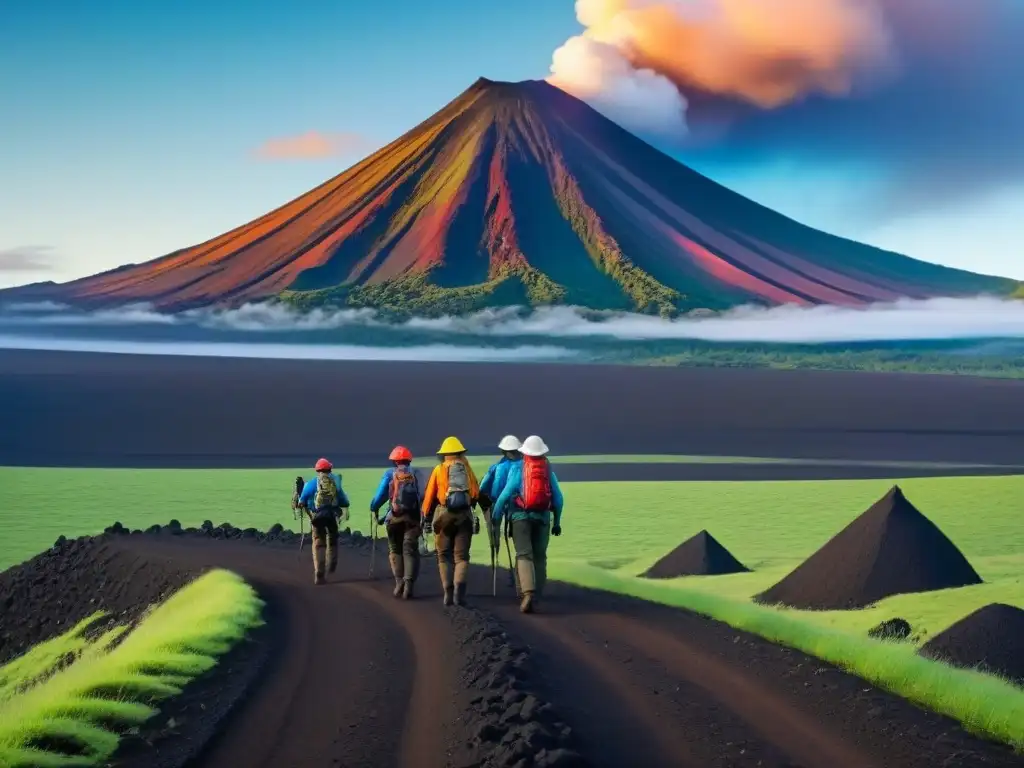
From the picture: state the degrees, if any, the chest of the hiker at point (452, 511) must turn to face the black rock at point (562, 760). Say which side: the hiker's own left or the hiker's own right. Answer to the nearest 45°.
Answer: approximately 180°

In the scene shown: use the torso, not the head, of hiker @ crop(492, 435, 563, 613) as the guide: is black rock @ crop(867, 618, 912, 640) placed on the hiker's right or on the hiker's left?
on the hiker's right

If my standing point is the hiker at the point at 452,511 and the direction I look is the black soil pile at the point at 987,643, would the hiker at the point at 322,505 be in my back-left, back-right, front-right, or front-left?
back-left

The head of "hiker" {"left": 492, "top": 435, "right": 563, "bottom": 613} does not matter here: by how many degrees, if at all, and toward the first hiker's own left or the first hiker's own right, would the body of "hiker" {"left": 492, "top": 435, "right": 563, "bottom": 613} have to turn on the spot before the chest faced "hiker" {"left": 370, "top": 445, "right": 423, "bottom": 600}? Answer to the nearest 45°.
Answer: approximately 45° to the first hiker's own left

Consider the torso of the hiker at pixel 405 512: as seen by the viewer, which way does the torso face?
away from the camera

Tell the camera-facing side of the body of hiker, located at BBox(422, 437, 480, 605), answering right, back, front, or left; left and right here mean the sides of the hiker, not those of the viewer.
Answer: back

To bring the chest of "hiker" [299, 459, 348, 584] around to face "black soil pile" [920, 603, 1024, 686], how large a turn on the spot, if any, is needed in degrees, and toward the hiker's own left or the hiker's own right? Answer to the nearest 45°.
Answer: approximately 135° to the hiker's own right

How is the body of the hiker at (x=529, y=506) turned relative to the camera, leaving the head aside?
away from the camera

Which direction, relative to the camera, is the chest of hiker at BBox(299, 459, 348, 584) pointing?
away from the camera
